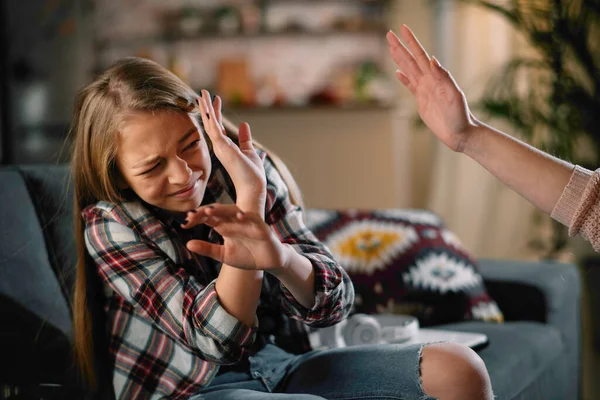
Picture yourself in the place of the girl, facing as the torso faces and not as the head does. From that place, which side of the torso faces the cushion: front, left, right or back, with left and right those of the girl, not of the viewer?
left

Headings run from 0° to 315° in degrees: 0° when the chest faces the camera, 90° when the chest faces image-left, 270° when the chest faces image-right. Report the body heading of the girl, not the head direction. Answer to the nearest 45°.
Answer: approximately 315°
